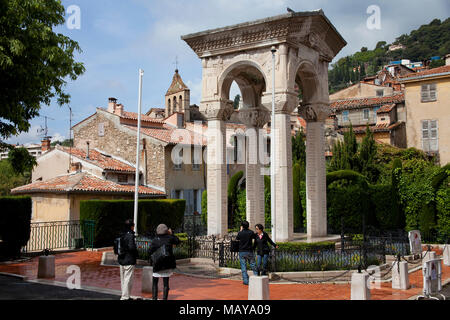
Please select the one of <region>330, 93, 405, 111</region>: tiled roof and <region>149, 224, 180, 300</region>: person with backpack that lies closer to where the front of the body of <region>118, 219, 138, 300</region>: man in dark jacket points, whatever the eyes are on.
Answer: the tiled roof

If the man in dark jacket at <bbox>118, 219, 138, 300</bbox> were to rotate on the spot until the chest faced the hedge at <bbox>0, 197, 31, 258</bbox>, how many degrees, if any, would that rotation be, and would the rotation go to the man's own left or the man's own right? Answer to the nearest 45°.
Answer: approximately 90° to the man's own left

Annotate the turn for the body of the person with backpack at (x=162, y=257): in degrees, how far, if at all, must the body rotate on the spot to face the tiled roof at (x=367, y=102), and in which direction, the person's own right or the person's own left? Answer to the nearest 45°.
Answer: approximately 45° to the person's own right

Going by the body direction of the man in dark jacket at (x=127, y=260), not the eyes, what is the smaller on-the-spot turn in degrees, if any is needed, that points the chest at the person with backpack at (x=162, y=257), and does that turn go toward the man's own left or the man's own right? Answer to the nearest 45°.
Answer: approximately 90° to the man's own right

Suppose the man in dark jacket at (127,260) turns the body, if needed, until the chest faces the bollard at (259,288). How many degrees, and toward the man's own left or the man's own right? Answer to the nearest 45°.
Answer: approximately 90° to the man's own right

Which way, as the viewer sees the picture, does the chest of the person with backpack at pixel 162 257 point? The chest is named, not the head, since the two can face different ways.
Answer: away from the camera

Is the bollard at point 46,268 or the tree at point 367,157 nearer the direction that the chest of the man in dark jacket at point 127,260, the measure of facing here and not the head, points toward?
the tree

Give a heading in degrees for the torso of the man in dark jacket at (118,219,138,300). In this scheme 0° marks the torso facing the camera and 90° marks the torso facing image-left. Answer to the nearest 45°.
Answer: approximately 225°
